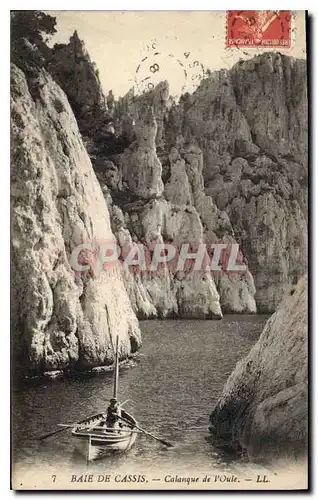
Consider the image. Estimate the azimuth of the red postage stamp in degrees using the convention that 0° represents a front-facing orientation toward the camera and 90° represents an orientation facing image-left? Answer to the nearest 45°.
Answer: approximately 0°
